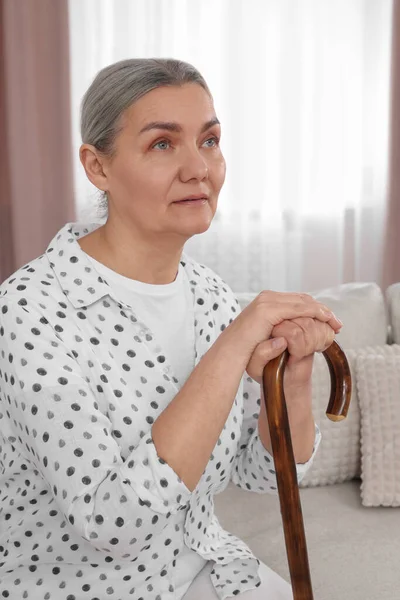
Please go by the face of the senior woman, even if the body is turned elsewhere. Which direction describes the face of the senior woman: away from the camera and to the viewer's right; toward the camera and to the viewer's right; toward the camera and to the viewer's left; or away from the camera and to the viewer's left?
toward the camera and to the viewer's right

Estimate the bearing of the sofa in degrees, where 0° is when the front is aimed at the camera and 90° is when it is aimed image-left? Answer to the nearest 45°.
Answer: approximately 0°

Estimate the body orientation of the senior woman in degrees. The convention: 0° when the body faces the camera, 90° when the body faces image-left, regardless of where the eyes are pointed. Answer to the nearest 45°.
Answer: approximately 315°

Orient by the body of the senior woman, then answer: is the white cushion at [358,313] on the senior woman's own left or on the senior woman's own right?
on the senior woman's own left

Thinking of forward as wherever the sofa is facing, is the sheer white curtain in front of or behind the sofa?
behind
